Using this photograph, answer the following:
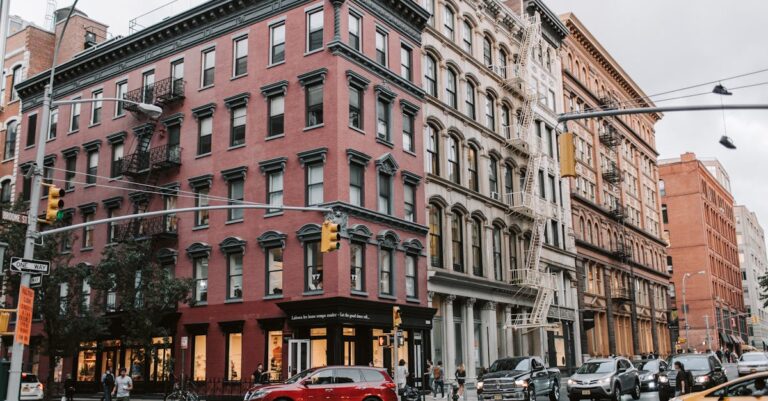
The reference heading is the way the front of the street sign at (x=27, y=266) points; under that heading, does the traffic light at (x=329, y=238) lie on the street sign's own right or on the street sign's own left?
on the street sign's own left

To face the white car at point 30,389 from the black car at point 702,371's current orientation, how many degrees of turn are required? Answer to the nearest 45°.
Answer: approximately 45° to its right

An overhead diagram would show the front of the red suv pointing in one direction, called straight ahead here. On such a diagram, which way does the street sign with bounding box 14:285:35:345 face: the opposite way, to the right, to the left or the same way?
to the left

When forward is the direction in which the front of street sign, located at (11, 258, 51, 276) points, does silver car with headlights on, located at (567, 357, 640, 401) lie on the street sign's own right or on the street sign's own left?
on the street sign's own left

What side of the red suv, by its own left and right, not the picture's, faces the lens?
left

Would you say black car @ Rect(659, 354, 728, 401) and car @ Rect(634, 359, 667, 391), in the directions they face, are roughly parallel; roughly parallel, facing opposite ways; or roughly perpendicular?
roughly parallel

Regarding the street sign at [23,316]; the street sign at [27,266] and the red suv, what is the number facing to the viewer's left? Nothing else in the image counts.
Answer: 1

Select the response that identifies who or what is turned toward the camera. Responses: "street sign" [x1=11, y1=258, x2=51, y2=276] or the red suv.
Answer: the street sign

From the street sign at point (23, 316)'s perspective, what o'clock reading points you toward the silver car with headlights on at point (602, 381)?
The silver car with headlights on is roughly at 9 o'clock from the street sign.

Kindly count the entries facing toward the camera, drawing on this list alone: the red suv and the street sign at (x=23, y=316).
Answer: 1

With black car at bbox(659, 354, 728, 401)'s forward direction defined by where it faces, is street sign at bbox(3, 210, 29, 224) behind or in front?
in front

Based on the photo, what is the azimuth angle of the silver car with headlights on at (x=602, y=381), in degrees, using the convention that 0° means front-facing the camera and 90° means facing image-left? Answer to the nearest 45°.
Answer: approximately 45°

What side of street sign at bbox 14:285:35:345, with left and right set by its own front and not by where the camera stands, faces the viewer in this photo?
front
